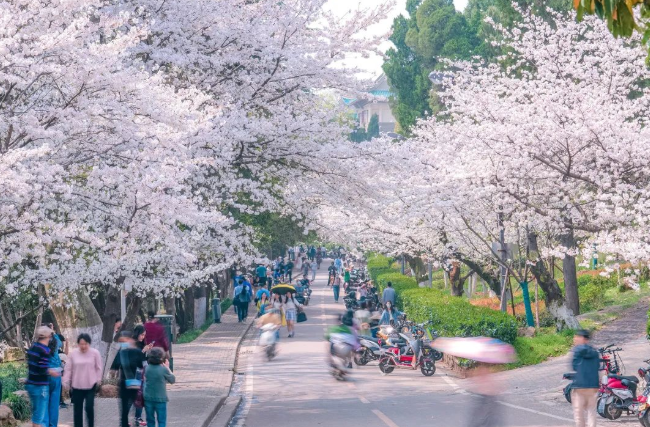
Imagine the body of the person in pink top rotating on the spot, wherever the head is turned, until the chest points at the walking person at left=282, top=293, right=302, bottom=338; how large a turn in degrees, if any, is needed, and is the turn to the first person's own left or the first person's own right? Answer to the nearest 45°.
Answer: approximately 180°

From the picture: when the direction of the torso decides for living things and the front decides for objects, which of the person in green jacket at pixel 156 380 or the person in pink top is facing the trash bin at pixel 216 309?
the person in green jacket

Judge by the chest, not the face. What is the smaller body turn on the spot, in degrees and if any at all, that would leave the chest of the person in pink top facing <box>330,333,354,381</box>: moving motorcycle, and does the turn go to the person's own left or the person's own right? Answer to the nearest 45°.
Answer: approximately 135° to the person's own left

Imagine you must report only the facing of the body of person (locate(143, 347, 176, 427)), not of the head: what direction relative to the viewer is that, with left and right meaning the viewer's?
facing away from the viewer

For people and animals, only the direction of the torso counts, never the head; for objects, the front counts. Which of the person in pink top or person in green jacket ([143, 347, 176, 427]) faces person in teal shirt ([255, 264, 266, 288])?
person in green jacket ([143, 347, 176, 427])

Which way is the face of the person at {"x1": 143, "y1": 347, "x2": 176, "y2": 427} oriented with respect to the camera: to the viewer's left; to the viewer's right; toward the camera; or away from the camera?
away from the camera

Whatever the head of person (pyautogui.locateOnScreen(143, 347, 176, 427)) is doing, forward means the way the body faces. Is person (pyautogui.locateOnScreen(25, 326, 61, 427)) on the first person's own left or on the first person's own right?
on the first person's own left

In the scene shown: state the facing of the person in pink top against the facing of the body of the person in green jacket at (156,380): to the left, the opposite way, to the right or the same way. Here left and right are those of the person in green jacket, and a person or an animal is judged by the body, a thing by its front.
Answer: the opposite way
